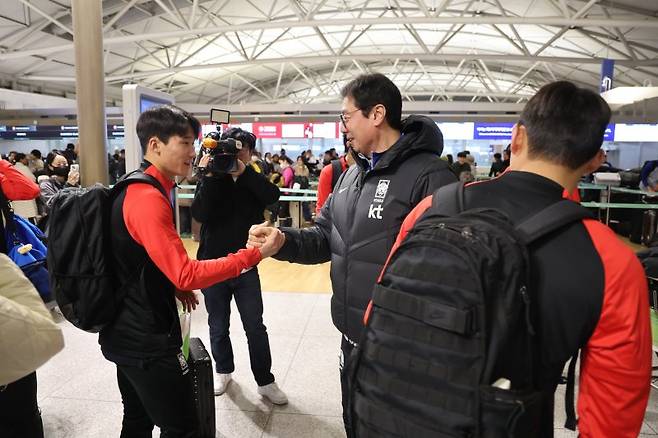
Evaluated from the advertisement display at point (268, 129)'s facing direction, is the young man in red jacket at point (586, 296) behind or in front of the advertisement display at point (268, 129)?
in front

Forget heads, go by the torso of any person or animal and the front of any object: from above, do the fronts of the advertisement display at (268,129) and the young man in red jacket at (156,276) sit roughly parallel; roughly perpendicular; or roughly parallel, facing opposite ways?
roughly perpendicular

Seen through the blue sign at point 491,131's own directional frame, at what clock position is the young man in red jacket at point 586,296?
The young man in red jacket is roughly at 12 o'clock from the blue sign.

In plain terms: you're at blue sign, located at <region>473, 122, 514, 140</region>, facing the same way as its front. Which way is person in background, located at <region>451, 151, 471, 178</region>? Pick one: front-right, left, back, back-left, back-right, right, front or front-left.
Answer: front

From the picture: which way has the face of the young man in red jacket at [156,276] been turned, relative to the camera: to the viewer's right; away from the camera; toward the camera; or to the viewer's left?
to the viewer's right

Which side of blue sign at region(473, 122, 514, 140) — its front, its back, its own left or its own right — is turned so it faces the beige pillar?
front

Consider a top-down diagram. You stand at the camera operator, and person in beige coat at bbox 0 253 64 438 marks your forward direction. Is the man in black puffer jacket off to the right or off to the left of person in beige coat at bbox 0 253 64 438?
left

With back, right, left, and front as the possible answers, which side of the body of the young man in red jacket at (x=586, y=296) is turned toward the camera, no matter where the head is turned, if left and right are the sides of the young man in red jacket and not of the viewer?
back

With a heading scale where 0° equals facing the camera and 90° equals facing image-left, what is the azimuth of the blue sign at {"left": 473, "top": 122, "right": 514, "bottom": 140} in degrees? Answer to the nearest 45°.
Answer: approximately 0°

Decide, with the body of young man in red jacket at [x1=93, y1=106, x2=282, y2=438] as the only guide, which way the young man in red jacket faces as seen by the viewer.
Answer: to the viewer's right

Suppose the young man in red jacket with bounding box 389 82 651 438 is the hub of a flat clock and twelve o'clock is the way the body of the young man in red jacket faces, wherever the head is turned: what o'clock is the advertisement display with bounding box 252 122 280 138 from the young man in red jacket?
The advertisement display is roughly at 11 o'clock from the young man in red jacket.

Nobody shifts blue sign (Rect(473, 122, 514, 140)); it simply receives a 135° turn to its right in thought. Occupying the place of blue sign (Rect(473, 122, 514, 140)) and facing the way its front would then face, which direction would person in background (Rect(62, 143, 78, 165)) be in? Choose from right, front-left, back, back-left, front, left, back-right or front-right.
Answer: left

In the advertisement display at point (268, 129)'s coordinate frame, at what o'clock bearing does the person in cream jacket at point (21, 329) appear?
The person in cream jacket is roughly at 12 o'clock from the advertisement display.

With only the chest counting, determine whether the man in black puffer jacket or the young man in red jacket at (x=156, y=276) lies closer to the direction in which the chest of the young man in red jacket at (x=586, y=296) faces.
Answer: the man in black puffer jacket

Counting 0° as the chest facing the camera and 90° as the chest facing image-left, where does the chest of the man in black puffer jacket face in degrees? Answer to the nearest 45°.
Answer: approximately 45°

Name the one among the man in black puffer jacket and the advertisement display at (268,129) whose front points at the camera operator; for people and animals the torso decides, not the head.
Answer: the advertisement display

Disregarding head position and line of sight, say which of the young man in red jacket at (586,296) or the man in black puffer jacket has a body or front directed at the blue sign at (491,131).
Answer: the young man in red jacket
